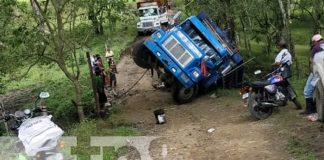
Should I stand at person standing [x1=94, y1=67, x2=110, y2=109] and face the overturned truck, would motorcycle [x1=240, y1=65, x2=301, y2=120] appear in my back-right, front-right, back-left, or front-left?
front-right

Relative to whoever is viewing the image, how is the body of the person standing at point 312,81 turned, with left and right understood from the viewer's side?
facing to the left of the viewer

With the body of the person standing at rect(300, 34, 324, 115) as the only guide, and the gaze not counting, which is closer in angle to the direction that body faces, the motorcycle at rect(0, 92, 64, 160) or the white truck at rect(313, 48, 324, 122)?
the motorcycle
